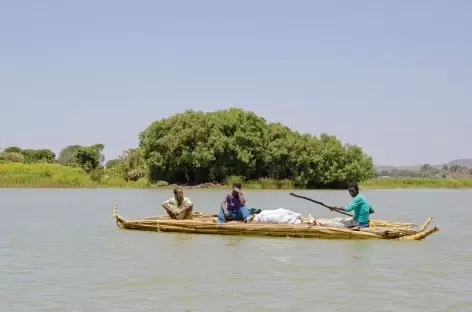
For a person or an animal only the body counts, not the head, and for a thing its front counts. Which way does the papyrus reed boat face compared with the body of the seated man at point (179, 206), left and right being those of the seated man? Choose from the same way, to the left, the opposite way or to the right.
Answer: to the right

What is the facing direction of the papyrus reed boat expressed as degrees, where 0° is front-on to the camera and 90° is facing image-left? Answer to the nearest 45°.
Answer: approximately 90°

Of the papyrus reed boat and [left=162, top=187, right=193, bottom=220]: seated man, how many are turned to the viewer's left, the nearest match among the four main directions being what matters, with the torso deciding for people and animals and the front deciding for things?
1

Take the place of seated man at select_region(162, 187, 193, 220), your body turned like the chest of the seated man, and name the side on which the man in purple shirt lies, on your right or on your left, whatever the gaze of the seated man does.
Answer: on your left

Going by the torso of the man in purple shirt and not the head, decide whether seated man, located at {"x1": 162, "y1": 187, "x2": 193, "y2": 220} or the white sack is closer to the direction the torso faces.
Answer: the white sack
